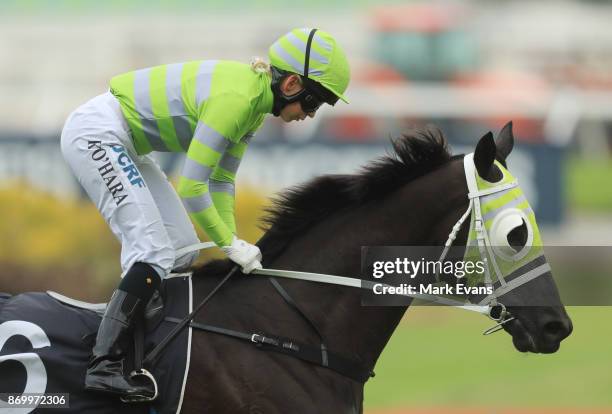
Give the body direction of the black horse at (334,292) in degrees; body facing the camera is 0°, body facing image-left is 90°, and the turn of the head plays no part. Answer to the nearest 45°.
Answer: approximately 270°

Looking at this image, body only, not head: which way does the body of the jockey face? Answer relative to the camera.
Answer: to the viewer's right
